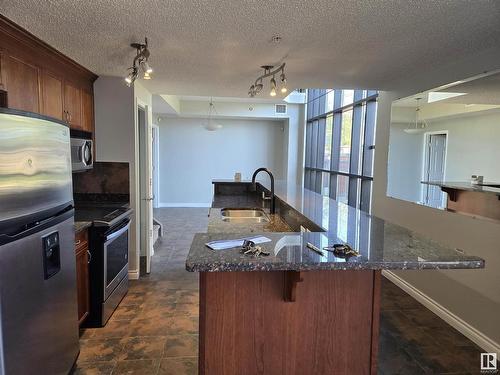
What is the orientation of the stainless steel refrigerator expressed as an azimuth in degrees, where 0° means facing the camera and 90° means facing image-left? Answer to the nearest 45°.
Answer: approximately 315°

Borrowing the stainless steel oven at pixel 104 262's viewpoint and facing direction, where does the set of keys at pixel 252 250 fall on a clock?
The set of keys is roughly at 1 o'clock from the stainless steel oven.

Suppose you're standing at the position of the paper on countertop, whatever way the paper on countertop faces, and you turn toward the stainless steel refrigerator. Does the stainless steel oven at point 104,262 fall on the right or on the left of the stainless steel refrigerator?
right

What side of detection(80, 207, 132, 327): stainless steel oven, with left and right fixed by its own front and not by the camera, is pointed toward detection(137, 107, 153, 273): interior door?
left

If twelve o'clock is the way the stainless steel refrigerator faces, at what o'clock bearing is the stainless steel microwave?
The stainless steel microwave is roughly at 8 o'clock from the stainless steel refrigerator.

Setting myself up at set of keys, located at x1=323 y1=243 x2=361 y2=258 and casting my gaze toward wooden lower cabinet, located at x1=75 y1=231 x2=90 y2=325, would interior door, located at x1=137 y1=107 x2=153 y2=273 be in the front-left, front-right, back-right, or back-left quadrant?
front-right

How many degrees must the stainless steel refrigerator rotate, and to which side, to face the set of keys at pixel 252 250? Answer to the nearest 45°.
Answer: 0° — it already faces it

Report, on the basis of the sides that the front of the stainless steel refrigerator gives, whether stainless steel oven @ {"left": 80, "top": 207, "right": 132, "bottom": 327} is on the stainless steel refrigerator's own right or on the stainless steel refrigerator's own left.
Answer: on the stainless steel refrigerator's own left

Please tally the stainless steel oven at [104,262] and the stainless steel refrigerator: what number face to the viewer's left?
0

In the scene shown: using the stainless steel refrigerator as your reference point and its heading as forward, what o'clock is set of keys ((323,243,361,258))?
The set of keys is roughly at 12 o'clock from the stainless steel refrigerator.
